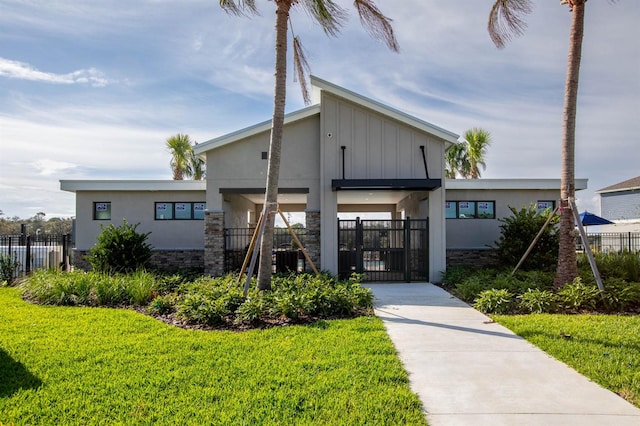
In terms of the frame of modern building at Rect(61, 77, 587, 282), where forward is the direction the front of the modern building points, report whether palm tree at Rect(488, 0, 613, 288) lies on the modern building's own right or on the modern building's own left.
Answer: on the modern building's own left

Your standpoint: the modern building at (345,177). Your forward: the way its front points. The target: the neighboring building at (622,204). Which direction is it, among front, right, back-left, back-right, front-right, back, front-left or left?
back-left

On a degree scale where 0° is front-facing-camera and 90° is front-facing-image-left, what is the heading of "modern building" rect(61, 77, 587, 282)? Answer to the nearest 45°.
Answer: approximately 0°

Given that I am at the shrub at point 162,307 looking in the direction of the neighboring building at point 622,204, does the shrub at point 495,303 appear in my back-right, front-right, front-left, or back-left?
front-right

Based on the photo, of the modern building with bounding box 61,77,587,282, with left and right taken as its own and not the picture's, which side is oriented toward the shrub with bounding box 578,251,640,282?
left

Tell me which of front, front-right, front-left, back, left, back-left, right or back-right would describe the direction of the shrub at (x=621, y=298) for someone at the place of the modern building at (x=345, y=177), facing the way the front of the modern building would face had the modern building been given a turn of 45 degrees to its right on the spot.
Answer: left

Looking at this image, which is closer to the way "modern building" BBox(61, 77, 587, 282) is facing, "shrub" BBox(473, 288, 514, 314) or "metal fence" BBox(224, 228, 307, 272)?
the shrub

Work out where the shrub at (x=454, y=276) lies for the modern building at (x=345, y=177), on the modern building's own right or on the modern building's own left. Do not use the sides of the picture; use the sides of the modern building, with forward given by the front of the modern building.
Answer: on the modern building's own left

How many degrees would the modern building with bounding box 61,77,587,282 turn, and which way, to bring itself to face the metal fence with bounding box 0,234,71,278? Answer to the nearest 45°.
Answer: approximately 90° to its right

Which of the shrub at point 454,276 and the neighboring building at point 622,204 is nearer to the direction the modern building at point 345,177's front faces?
the shrub

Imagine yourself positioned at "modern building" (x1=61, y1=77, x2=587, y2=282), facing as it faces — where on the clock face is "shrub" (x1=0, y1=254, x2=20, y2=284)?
The shrub is roughly at 3 o'clock from the modern building.

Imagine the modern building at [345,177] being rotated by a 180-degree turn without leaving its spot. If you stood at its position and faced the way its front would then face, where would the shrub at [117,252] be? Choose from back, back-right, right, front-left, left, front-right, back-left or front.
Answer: left

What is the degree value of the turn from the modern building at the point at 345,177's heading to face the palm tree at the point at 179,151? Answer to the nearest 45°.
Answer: approximately 135° to its right

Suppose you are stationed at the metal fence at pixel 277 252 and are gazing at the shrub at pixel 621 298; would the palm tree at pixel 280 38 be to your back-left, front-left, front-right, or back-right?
front-right
